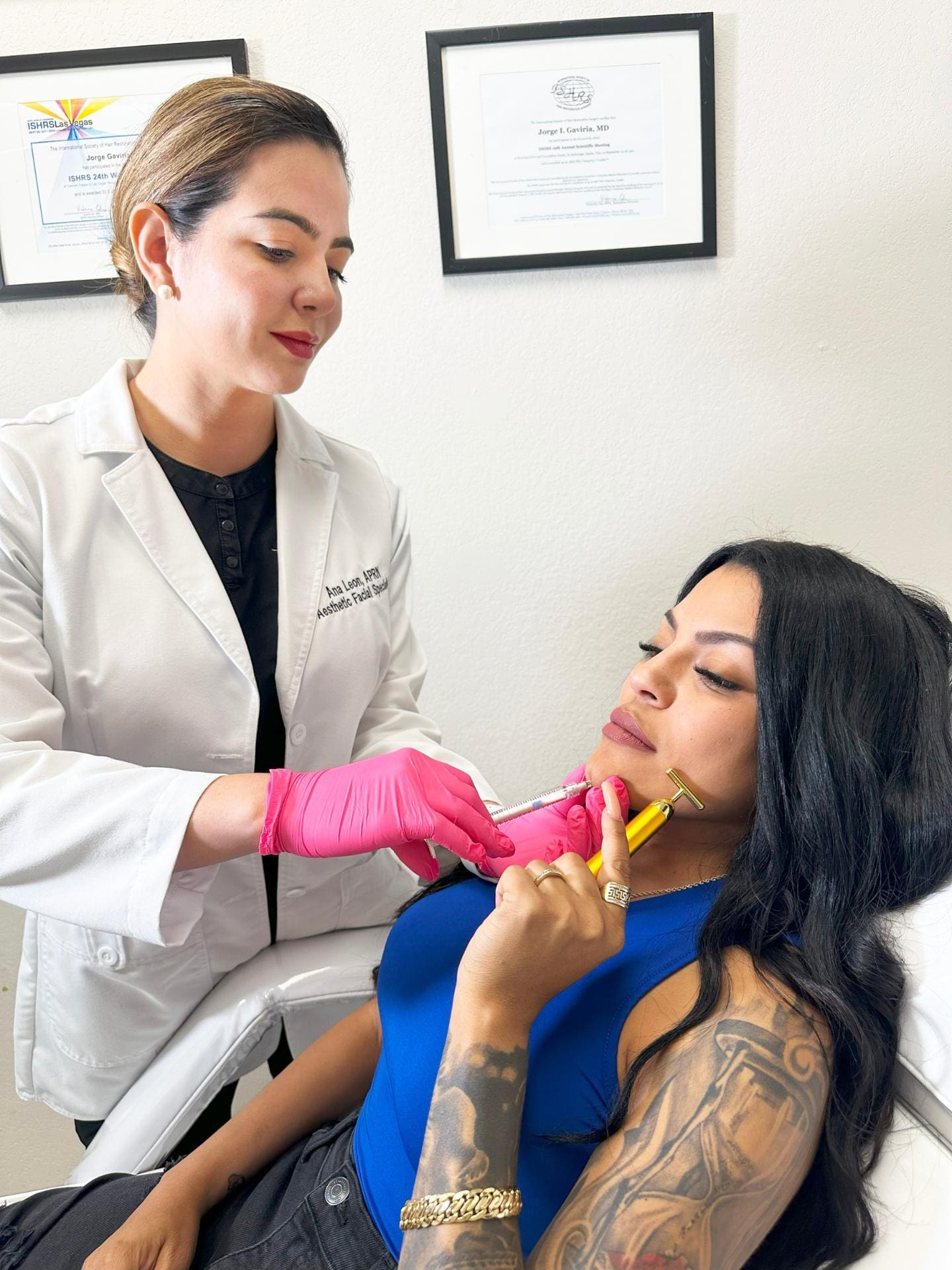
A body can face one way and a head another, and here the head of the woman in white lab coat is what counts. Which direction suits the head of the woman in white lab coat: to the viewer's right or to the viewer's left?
to the viewer's right

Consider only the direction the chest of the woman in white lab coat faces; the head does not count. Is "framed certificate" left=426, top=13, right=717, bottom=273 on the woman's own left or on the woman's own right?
on the woman's own left

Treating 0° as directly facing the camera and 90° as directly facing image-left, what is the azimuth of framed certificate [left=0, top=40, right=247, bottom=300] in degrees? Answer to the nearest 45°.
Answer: approximately 0°

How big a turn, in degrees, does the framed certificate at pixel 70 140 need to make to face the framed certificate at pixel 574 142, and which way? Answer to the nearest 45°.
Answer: approximately 90° to its left

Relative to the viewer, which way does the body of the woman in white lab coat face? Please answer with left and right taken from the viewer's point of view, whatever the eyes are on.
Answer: facing the viewer and to the right of the viewer

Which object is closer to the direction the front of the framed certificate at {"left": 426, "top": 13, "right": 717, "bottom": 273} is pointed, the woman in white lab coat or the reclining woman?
the reclining woman

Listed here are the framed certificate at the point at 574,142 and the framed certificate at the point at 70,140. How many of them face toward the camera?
2

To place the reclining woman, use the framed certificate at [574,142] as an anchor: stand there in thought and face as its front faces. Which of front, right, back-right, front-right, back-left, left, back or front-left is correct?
front

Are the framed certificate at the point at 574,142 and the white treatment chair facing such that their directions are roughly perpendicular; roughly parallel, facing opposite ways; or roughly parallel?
roughly perpendicular

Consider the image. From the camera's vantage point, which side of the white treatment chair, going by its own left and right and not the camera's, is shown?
left

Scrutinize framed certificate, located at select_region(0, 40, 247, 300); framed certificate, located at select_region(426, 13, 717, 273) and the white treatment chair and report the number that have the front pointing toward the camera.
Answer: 2

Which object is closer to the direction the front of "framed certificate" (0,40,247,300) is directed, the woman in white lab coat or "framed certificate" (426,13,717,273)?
the woman in white lab coat

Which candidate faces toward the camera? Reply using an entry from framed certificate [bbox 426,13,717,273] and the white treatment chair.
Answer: the framed certificate

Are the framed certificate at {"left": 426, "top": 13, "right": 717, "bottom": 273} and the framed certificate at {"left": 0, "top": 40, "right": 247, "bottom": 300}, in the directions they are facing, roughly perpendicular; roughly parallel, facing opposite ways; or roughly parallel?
roughly parallel

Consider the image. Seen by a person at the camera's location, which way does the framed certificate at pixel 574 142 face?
facing the viewer
